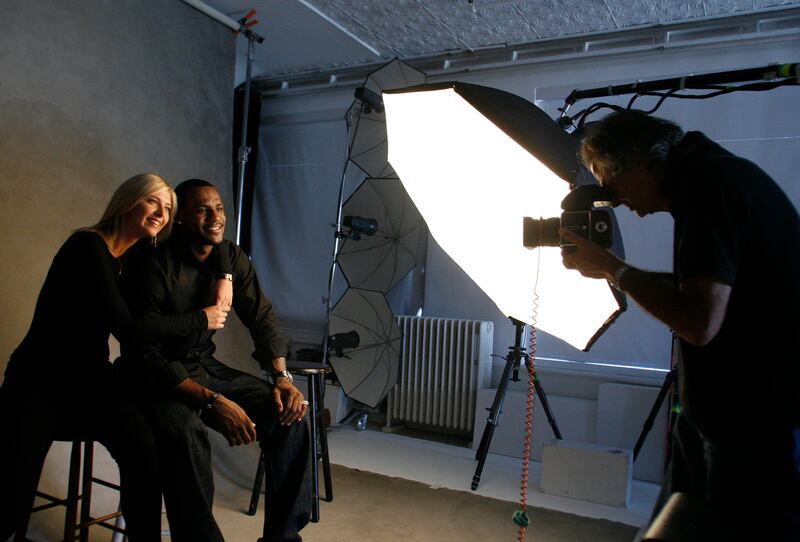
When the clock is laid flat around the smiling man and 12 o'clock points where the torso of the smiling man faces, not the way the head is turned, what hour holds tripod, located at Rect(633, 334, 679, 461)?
The tripod is roughly at 10 o'clock from the smiling man.

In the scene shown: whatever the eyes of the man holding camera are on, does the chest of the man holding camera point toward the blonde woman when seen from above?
yes

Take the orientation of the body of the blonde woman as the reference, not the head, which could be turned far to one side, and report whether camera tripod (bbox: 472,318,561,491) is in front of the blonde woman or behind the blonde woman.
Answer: in front

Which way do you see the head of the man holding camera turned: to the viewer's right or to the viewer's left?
to the viewer's left

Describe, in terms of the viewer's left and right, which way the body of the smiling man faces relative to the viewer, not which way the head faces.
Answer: facing the viewer and to the right of the viewer

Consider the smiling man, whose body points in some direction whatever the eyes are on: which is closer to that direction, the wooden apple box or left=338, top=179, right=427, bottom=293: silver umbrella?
the wooden apple box

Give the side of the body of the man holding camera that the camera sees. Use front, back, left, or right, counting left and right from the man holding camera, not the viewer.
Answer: left

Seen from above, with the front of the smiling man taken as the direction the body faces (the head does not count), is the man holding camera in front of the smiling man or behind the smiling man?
in front

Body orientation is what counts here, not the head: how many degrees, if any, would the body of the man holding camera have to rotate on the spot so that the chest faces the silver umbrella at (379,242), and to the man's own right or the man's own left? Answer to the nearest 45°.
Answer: approximately 45° to the man's own right

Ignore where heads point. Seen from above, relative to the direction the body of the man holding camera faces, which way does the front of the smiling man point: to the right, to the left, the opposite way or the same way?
the opposite way

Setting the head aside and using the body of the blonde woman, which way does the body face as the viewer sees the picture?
to the viewer's right
